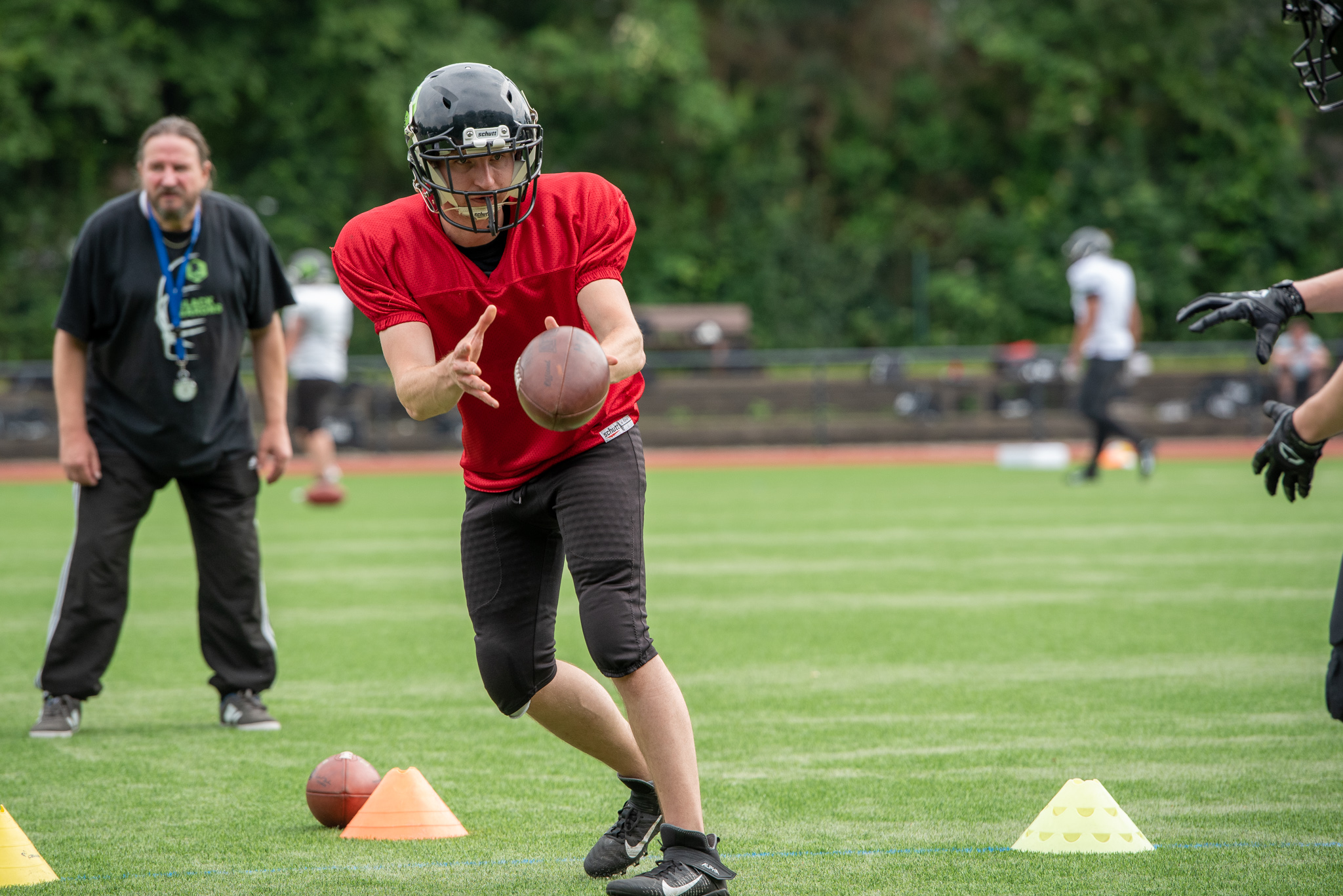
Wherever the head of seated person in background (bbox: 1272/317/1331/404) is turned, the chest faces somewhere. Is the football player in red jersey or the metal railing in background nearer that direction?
the football player in red jersey

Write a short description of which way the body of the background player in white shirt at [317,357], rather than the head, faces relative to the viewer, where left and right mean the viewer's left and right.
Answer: facing away from the viewer and to the left of the viewer

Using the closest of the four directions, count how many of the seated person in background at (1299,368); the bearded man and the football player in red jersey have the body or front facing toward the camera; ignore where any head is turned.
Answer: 3

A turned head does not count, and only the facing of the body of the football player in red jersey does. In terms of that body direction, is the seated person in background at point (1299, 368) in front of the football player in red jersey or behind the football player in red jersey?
behind

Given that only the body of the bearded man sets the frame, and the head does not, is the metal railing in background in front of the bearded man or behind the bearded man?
behind

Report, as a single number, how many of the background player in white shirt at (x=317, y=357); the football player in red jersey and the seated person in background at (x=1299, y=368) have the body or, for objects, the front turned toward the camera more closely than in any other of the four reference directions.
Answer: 2

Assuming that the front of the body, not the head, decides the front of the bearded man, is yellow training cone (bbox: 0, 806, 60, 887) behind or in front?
in front

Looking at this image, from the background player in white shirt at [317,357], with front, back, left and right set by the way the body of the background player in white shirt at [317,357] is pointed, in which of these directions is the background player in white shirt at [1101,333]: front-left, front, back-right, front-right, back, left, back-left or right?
back-right

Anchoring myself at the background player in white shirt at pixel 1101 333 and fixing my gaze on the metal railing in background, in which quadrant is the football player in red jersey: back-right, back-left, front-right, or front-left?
back-left

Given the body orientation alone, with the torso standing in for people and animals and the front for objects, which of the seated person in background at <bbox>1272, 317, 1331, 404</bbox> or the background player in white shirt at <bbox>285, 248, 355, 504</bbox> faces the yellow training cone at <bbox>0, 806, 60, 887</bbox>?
the seated person in background

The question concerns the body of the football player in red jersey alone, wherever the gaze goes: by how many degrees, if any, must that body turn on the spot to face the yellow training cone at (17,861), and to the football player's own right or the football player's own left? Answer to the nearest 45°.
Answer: approximately 90° to the football player's own right

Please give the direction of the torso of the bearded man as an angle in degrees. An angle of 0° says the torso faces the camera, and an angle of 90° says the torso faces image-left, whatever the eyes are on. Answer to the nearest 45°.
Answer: approximately 0°
